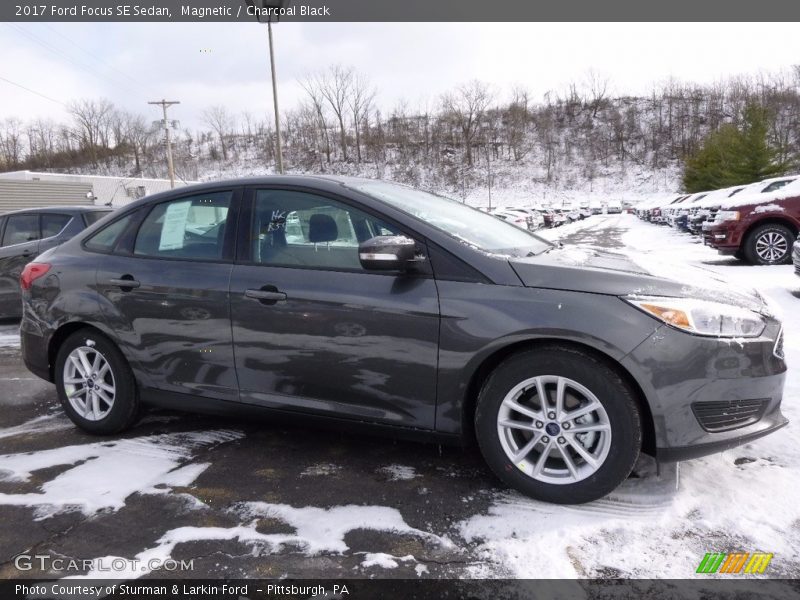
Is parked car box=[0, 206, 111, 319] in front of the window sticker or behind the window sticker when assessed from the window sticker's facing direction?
behind

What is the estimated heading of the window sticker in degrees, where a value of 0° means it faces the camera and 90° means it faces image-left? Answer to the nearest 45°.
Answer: approximately 0°

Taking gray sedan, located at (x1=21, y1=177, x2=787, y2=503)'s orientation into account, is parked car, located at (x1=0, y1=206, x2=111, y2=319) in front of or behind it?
behind

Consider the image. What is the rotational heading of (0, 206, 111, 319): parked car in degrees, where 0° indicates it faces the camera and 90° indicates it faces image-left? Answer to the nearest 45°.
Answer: approximately 135°

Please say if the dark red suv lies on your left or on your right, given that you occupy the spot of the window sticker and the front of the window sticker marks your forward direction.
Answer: on your left

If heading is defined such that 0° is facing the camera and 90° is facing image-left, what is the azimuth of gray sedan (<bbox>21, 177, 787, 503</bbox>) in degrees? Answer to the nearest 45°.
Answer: approximately 315°

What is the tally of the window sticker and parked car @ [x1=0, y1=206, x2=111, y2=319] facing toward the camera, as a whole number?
1

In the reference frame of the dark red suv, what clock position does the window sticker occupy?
The window sticker is roughly at 11 o'clock from the dark red suv.

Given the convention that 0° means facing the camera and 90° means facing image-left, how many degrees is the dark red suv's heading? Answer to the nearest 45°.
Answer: approximately 45°
